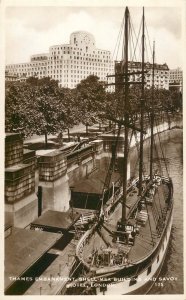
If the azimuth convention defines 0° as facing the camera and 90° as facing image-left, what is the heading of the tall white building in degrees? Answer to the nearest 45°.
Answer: approximately 315°

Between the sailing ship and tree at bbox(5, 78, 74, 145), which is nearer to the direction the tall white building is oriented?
the sailing ship

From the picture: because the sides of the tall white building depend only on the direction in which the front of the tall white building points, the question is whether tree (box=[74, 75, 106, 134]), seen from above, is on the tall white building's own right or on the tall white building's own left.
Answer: on the tall white building's own left
